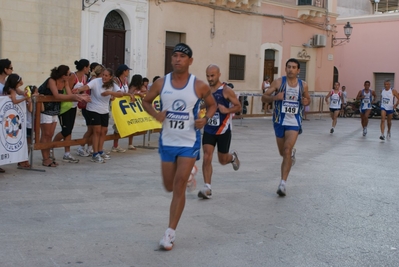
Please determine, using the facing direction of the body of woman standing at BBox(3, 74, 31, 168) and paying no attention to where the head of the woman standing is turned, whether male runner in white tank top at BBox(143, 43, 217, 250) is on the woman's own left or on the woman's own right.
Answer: on the woman's own right

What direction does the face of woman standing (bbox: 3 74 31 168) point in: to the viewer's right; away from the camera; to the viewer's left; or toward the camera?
to the viewer's right

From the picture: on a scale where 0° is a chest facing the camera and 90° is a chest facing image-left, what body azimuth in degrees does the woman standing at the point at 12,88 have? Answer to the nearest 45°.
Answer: approximately 270°

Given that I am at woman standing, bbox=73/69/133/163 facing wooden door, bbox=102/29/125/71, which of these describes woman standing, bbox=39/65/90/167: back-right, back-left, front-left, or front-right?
back-left

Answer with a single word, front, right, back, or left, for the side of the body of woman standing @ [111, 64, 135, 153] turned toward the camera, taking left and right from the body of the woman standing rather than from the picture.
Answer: right

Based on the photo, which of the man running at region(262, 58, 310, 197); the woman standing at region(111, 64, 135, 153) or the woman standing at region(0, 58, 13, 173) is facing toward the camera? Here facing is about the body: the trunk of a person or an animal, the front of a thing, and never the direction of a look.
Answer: the man running

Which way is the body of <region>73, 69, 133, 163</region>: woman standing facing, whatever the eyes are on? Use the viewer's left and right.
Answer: facing the viewer and to the right of the viewer

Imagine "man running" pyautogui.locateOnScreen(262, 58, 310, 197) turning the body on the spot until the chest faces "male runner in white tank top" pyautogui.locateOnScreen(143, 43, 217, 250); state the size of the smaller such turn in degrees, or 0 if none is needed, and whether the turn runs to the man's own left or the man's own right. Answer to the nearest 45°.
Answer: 0° — they already face them

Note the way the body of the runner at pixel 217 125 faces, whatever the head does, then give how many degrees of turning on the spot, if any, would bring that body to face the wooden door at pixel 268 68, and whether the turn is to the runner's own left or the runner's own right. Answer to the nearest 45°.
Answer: approximately 135° to the runner's own right

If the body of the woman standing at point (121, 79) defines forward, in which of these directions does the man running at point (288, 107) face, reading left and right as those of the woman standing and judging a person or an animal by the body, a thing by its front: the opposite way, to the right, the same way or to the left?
to the right

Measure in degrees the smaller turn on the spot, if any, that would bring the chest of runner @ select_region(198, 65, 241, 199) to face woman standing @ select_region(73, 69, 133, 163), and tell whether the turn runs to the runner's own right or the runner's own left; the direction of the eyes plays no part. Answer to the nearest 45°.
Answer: approximately 90° to the runner's own right

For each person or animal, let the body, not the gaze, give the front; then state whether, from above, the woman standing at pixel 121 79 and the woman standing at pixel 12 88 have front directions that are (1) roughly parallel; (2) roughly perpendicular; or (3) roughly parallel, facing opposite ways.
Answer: roughly parallel

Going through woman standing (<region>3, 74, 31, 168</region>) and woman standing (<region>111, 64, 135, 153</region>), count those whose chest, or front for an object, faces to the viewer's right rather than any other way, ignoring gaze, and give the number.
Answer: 2

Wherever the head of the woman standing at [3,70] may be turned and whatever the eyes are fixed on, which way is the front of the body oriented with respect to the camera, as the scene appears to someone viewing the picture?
to the viewer's right

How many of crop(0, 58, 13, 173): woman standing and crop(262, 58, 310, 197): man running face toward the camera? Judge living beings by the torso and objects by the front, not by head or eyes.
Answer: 1

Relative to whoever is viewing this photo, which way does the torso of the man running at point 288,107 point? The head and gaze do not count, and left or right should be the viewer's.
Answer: facing the viewer

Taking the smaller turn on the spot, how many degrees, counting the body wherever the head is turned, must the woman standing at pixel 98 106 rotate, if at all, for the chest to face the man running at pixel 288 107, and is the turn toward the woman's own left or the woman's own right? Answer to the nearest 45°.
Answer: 0° — they already face them

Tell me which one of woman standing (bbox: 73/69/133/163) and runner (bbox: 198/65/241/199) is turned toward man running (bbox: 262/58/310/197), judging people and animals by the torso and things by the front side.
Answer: the woman standing
